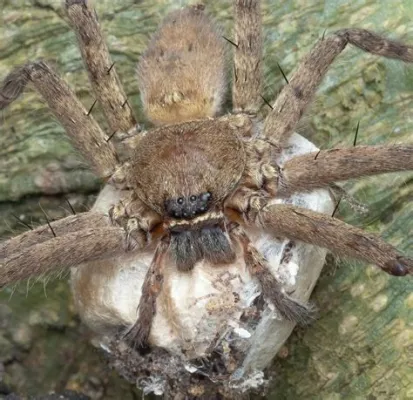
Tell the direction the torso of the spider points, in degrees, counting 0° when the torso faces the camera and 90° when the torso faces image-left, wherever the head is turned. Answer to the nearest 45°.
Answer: approximately 0°
